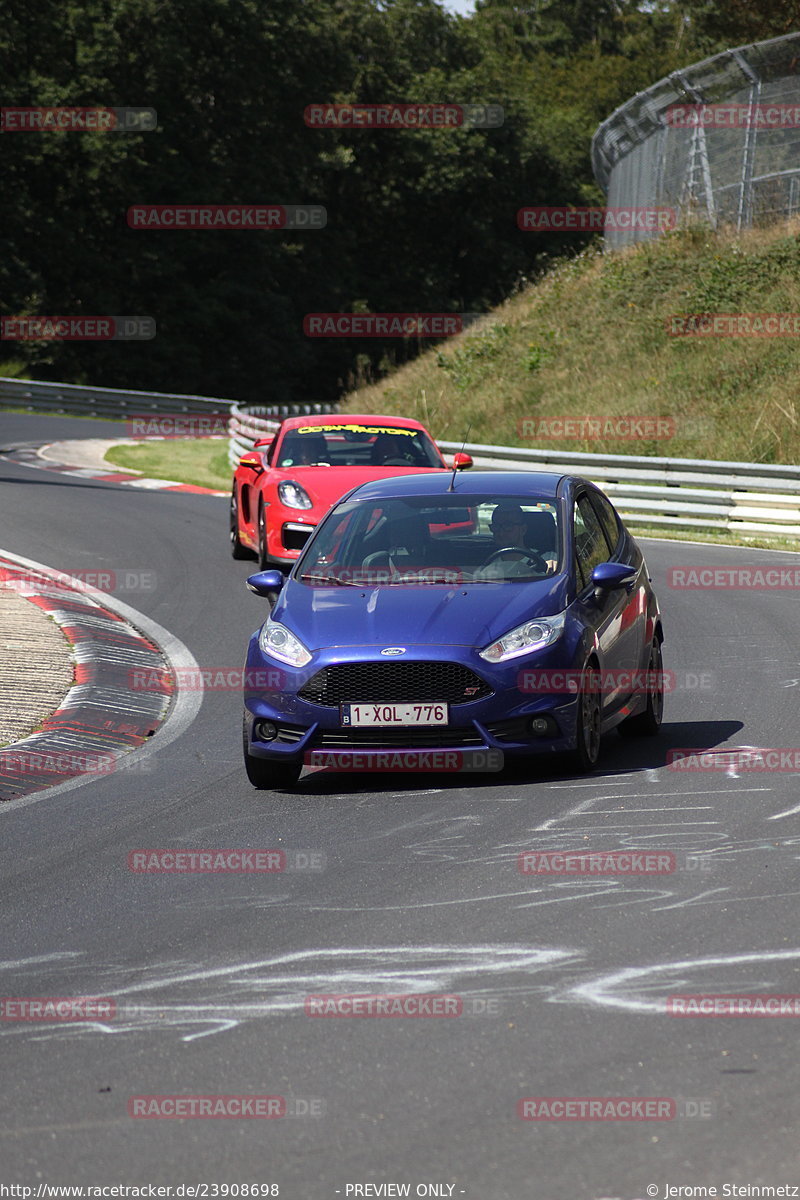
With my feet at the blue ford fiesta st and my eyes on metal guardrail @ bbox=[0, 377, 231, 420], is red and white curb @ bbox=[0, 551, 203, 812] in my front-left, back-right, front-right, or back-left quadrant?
front-left

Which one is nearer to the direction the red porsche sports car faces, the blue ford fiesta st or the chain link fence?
the blue ford fiesta st

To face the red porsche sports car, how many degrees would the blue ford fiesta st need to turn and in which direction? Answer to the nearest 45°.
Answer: approximately 180°

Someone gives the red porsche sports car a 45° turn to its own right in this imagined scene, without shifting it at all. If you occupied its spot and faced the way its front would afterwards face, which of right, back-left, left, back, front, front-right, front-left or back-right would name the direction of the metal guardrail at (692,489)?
back

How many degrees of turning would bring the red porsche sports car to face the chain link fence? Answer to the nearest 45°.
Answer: approximately 135° to its left

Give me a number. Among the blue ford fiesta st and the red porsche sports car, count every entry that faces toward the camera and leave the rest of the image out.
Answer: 2

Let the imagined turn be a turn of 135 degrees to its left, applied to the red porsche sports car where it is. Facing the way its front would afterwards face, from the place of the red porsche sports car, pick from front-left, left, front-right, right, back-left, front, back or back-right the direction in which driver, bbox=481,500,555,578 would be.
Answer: back-right

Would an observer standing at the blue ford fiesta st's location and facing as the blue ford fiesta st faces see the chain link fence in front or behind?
behind

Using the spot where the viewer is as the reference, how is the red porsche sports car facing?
facing the viewer

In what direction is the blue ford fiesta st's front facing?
toward the camera

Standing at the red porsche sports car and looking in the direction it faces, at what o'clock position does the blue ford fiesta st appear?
The blue ford fiesta st is roughly at 12 o'clock from the red porsche sports car.

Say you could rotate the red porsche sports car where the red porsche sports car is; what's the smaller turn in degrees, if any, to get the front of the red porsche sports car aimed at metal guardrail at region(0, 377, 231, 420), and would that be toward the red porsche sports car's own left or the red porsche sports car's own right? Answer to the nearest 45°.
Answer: approximately 180°

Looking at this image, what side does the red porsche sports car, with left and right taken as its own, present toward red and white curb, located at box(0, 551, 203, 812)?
front

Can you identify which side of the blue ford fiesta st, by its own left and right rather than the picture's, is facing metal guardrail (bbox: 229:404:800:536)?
back
